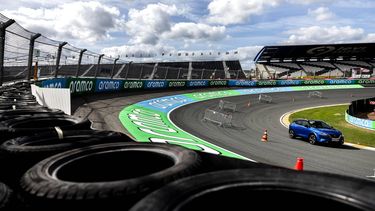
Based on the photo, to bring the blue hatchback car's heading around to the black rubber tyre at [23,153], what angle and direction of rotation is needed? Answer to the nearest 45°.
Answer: approximately 45° to its right

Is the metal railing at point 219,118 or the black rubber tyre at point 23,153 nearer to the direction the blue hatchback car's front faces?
the black rubber tyre

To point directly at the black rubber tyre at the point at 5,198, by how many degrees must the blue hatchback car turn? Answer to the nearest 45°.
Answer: approximately 45° to its right

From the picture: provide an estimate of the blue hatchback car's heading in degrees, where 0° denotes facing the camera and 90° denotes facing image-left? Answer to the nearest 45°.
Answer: approximately 315°

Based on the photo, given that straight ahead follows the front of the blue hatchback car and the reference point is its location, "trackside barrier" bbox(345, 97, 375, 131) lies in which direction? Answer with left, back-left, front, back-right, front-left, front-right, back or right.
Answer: back-left

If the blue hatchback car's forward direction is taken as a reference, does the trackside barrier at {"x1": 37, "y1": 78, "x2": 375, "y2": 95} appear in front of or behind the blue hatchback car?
behind

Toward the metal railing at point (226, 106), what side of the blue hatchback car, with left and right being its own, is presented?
back
